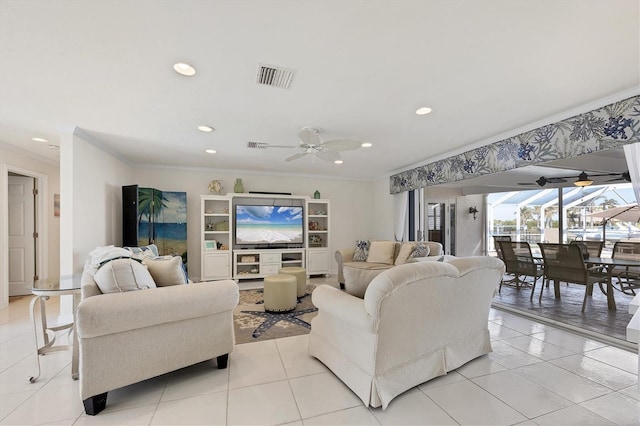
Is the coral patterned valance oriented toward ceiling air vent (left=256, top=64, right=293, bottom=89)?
yes

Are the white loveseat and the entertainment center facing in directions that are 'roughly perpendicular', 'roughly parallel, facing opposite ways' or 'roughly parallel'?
roughly parallel, facing opposite ways

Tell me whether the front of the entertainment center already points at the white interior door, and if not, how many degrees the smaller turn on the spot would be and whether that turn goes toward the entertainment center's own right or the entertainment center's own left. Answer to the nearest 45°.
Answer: approximately 90° to the entertainment center's own right

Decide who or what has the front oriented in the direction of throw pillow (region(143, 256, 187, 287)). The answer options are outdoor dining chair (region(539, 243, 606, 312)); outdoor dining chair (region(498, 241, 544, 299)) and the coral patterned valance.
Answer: the coral patterned valance

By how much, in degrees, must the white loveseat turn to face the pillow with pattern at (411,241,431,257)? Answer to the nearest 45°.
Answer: approximately 45° to its right

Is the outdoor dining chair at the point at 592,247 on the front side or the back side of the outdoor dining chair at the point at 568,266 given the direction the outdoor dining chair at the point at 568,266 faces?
on the front side

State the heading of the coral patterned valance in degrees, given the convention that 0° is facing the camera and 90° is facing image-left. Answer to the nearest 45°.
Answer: approximately 45°

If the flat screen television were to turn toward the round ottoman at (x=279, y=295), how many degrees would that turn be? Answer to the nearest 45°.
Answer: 0° — it already faces it

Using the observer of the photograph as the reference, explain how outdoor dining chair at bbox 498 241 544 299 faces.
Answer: facing away from the viewer and to the right of the viewer

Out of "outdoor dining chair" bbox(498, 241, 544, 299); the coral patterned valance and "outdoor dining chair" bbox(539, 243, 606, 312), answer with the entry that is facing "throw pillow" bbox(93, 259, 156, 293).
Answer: the coral patterned valance

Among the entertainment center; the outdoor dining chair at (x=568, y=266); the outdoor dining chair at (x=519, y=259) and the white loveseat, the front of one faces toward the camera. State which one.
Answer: the entertainment center

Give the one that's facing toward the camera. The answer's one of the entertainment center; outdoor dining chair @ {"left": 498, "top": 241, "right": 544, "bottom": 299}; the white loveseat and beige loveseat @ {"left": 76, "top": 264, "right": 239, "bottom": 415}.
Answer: the entertainment center

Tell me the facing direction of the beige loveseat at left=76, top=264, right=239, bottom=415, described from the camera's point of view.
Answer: facing away from the viewer and to the right of the viewer

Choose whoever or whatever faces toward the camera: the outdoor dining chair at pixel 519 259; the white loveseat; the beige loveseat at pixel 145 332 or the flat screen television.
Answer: the flat screen television

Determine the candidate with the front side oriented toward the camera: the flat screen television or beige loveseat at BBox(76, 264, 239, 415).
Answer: the flat screen television

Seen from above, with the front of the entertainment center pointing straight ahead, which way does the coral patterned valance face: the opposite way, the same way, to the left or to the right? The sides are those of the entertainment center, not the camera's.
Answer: to the right

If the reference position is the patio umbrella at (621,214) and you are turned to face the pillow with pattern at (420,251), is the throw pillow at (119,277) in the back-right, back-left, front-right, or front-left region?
front-left

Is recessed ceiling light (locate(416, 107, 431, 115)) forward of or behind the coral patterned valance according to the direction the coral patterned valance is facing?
forward

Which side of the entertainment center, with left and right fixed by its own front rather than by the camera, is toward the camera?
front

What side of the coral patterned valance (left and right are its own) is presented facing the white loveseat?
front

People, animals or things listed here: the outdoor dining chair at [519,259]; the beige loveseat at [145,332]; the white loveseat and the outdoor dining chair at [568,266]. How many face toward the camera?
0
